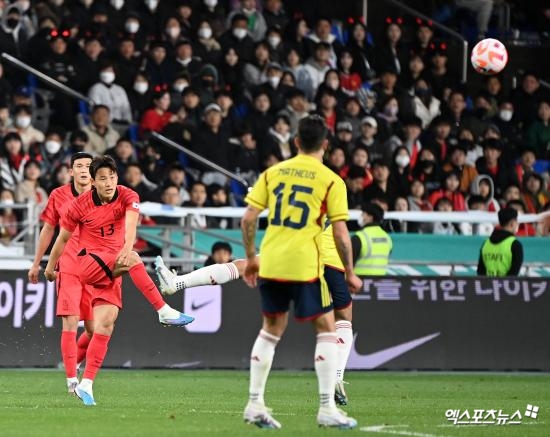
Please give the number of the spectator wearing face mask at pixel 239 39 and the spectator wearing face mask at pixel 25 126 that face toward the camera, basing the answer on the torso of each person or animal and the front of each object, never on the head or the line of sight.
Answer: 2

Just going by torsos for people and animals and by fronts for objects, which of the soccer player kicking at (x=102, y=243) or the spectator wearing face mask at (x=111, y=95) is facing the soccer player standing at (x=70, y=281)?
the spectator wearing face mask

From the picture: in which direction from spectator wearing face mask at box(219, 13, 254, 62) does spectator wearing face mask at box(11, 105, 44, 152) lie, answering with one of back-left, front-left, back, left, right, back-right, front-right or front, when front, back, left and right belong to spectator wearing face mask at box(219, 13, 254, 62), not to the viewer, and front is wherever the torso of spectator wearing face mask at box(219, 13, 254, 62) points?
front-right

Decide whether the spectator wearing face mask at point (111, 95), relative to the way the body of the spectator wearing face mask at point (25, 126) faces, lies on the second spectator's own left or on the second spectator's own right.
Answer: on the second spectator's own left

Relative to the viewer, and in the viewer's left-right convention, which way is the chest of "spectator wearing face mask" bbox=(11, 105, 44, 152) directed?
facing the viewer

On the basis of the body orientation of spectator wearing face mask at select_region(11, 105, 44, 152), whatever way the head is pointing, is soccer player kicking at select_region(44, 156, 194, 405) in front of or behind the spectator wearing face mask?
in front

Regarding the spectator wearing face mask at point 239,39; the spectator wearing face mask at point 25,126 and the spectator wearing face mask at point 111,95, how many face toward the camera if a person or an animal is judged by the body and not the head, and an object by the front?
3

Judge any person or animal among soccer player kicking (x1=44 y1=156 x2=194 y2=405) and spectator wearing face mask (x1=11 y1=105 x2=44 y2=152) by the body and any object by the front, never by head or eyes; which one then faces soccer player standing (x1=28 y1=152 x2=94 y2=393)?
the spectator wearing face mask

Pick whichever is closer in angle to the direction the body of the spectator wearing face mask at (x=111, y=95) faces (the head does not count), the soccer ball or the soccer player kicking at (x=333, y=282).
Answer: the soccer player kicking

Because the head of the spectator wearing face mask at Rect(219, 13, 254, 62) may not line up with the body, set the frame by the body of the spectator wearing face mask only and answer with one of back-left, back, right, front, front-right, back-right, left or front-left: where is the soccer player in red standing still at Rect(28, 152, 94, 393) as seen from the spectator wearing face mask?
front

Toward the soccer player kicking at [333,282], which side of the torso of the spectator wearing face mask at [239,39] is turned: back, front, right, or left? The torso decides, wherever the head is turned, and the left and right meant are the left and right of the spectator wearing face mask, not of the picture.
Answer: front

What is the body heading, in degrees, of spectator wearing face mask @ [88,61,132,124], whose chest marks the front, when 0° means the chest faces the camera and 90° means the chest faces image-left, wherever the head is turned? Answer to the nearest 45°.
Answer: approximately 0°

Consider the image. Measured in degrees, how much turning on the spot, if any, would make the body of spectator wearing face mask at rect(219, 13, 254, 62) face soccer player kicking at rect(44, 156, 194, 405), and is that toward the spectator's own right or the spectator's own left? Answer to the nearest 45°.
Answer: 0° — they already face them
